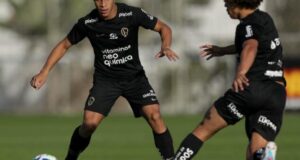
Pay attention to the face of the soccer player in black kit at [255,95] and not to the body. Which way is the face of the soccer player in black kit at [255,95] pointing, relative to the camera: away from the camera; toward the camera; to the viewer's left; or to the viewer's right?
to the viewer's left

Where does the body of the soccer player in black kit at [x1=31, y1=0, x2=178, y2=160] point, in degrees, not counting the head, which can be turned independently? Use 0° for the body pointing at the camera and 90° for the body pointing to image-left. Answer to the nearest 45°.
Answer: approximately 0°
